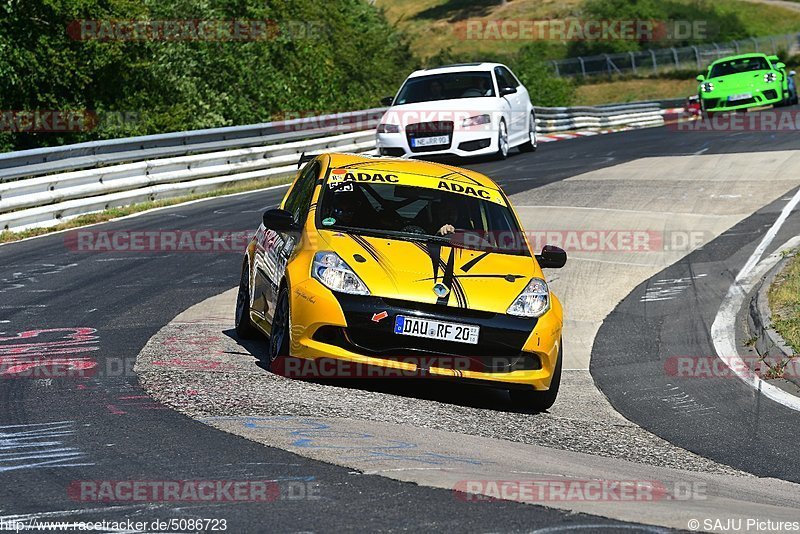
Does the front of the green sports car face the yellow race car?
yes

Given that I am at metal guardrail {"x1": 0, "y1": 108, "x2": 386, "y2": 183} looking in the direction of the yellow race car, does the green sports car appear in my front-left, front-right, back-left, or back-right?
back-left

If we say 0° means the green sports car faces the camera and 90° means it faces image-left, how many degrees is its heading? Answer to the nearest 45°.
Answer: approximately 0°

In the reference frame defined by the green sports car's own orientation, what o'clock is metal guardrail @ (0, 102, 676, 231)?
The metal guardrail is roughly at 1 o'clock from the green sports car.

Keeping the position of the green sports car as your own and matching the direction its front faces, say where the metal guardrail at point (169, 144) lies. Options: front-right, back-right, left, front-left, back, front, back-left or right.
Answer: front-right

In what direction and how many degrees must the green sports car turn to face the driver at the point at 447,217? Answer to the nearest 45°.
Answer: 0° — it already faces them

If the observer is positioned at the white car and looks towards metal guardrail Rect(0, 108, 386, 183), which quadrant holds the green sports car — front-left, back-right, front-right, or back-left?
back-right
